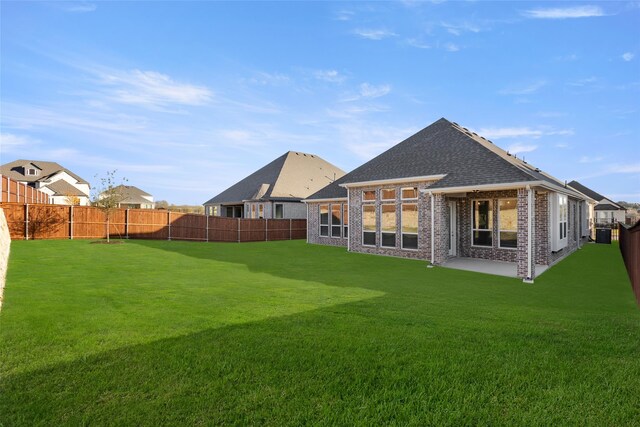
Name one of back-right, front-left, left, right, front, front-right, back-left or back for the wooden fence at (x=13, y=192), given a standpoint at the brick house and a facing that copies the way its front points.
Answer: back-left

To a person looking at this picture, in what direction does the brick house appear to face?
facing away from the viewer and to the right of the viewer

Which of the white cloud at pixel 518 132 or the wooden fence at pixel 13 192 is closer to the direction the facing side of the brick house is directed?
the white cloud

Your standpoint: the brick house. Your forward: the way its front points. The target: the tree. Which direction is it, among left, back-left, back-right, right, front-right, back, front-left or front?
back-left

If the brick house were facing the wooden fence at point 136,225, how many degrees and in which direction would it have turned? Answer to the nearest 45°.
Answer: approximately 135° to its left

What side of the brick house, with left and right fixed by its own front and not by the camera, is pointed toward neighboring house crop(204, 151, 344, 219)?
left
